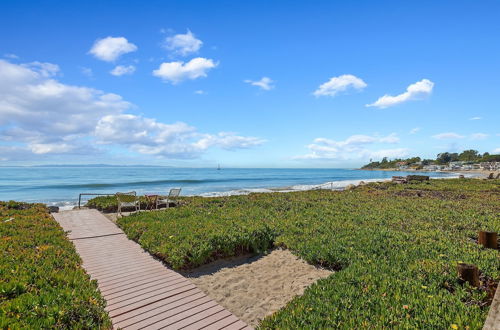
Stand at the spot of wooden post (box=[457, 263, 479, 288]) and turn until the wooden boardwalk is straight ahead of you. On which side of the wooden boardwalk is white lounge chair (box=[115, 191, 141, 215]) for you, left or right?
right

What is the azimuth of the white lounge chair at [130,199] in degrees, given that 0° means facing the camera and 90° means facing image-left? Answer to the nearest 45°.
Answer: approximately 225°

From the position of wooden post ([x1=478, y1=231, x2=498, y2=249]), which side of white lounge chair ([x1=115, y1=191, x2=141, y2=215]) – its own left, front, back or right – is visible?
right

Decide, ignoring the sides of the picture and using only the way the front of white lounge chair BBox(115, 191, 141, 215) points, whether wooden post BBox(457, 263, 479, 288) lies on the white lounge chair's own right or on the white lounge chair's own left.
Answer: on the white lounge chair's own right

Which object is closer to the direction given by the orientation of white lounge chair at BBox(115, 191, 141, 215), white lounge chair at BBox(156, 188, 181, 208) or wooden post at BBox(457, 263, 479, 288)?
the white lounge chair

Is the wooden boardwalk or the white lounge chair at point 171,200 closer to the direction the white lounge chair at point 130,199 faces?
the white lounge chair
